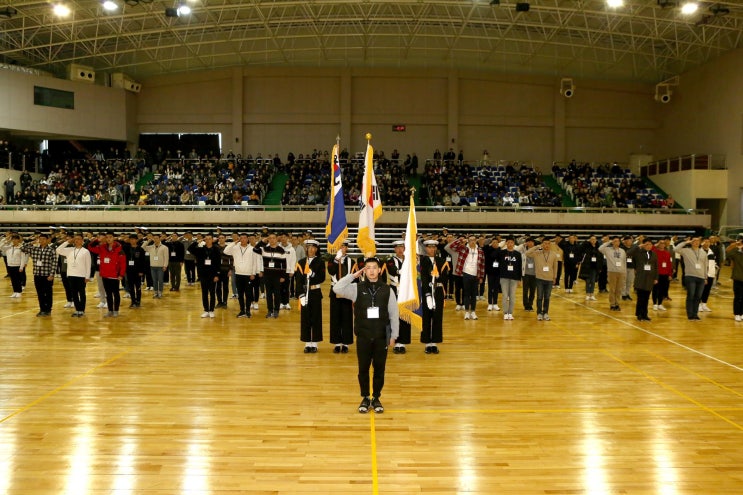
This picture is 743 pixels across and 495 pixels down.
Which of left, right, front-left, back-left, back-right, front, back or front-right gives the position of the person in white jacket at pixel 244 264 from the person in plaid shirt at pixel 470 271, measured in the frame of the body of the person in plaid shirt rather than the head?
right

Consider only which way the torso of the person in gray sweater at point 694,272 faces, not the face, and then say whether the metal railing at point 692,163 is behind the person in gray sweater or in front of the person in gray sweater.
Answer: behind

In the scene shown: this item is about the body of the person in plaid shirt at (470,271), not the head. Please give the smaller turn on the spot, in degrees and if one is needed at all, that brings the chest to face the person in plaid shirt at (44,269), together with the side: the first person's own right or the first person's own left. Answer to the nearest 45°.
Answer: approximately 90° to the first person's own right

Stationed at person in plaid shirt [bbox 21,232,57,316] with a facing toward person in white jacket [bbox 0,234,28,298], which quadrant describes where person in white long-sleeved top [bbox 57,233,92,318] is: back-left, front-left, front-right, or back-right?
back-right

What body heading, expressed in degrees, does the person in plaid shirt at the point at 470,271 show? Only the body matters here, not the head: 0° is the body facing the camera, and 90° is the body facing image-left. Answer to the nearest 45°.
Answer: approximately 0°

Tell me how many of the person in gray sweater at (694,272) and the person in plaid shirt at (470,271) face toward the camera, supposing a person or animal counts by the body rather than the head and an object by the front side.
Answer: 2

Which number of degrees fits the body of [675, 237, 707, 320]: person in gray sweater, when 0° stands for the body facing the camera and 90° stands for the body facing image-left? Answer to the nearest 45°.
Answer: approximately 0°

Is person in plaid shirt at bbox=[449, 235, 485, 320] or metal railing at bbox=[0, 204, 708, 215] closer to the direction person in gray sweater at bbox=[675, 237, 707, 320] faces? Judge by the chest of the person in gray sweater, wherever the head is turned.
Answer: the person in plaid shirt

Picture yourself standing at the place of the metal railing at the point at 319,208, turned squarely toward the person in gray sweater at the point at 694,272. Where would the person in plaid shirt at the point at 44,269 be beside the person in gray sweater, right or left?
right

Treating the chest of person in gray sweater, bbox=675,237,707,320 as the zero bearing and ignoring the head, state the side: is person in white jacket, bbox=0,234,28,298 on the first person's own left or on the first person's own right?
on the first person's own right

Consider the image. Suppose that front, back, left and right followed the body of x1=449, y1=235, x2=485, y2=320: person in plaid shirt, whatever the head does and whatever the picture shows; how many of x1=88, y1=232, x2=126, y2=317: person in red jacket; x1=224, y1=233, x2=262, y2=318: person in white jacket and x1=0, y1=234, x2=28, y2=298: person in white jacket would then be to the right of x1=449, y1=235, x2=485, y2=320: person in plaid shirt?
3

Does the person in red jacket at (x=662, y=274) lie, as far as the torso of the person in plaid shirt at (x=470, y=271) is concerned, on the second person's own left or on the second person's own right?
on the second person's own left

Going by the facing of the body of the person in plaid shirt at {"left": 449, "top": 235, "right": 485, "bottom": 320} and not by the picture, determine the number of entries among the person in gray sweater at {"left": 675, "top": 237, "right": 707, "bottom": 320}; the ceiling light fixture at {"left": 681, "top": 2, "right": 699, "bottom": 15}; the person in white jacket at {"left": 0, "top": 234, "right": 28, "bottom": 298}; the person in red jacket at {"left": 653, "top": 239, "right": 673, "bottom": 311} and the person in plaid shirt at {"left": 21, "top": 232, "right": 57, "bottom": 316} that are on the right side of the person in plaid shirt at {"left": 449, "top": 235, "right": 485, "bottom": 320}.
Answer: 2

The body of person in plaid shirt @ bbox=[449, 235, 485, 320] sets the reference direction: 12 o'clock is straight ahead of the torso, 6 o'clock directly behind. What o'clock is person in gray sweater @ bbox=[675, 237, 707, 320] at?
The person in gray sweater is roughly at 9 o'clock from the person in plaid shirt.

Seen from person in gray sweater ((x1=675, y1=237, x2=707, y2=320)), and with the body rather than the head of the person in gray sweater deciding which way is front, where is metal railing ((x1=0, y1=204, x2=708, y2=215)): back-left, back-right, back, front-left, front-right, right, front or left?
back-right

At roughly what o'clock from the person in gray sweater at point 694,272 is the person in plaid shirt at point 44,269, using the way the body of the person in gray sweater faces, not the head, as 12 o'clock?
The person in plaid shirt is roughly at 2 o'clock from the person in gray sweater.
